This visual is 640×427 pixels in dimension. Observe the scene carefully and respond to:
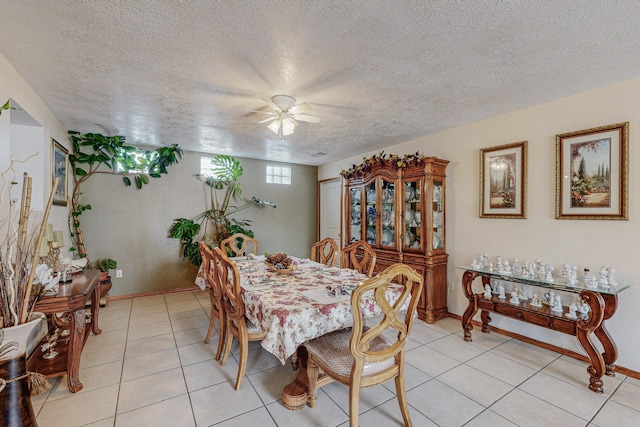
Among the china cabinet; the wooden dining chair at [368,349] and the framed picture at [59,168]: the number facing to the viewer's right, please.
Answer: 1

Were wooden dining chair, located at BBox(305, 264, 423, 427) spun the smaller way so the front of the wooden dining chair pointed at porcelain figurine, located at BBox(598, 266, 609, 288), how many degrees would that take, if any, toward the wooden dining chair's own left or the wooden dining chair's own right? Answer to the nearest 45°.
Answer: approximately 90° to the wooden dining chair's own right

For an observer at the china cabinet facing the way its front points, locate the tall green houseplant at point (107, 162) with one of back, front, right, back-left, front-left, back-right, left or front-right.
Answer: front-right

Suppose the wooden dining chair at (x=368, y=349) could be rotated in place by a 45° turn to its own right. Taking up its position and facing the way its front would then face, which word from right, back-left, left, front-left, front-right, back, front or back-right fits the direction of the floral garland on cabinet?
front

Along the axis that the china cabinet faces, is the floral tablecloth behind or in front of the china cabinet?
in front

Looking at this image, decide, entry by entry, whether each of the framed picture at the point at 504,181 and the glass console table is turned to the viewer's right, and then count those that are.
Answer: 0

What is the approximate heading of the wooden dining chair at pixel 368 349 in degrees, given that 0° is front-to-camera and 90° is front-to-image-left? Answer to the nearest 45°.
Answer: approximately 135°

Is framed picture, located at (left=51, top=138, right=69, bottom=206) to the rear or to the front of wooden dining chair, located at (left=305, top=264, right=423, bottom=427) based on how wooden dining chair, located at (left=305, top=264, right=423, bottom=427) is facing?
to the front

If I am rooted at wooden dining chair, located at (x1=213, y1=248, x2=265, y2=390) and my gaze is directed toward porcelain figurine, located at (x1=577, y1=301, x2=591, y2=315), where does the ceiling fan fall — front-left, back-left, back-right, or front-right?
front-left

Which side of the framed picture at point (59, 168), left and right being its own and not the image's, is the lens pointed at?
right

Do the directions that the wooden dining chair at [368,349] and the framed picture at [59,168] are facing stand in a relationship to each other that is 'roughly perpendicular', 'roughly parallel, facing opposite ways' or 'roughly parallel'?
roughly perpendicular

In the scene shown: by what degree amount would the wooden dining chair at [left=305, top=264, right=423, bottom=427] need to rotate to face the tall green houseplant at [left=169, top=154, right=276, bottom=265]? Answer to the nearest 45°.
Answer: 0° — it already faces it

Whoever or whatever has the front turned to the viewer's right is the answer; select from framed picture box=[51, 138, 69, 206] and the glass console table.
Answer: the framed picture

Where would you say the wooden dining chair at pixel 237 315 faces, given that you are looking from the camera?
facing away from the viewer and to the right of the viewer

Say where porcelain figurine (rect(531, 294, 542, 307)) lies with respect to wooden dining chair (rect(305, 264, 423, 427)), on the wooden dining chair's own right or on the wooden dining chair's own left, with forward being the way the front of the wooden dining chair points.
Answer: on the wooden dining chair's own right

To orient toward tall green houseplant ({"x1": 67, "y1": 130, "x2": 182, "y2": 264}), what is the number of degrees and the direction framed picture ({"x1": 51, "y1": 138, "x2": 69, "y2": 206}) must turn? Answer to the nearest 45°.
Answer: approximately 45° to its left

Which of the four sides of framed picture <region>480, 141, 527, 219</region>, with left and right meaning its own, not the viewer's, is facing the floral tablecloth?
front

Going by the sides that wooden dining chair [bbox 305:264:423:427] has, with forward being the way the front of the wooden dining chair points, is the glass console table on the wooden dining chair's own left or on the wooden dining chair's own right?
on the wooden dining chair's own right
